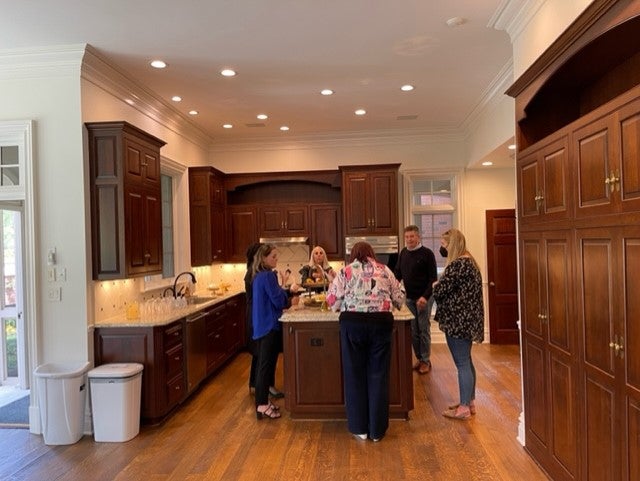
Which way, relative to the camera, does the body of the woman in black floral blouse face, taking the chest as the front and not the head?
to the viewer's left

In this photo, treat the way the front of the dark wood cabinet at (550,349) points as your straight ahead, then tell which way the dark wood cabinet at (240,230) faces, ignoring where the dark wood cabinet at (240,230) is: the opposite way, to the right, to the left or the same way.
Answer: to the left

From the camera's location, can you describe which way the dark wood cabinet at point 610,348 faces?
facing the viewer and to the left of the viewer

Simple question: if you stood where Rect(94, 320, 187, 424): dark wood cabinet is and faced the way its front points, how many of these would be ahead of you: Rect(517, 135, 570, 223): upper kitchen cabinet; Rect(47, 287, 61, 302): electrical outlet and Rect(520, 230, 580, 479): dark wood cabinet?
2

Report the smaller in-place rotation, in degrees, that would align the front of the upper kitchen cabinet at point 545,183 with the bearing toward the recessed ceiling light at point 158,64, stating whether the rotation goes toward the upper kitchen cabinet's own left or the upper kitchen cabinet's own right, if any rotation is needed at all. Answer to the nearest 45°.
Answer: approximately 45° to the upper kitchen cabinet's own right

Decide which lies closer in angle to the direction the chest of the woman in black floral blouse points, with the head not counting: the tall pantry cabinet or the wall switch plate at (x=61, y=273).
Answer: the wall switch plate

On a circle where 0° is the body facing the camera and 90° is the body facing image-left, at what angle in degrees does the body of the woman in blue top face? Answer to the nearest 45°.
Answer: approximately 270°

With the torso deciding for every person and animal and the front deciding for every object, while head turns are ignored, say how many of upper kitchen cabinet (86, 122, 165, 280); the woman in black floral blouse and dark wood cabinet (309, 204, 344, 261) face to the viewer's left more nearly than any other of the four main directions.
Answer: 1

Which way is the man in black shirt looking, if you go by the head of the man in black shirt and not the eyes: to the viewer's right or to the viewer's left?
to the viewer's left

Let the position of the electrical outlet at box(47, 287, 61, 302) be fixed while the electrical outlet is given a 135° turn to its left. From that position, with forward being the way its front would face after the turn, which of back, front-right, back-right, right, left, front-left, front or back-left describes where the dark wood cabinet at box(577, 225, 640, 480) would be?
right

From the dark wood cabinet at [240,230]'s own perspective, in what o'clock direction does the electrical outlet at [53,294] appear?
The electrical outlet is roughly at 1 o'clock from the dark wood cabinet.

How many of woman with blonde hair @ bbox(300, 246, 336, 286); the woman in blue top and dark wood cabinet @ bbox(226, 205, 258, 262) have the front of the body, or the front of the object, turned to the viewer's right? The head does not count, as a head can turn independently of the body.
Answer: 1
